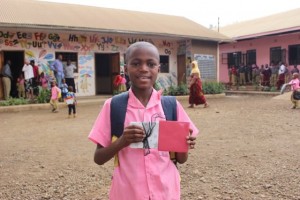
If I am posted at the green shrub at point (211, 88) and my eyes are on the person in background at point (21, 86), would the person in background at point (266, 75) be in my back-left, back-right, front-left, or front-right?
back-right

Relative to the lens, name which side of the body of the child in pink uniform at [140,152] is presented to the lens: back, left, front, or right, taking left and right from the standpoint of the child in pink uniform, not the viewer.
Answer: front

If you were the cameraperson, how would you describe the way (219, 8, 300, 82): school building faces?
facing the viewer and to the left of the viewer

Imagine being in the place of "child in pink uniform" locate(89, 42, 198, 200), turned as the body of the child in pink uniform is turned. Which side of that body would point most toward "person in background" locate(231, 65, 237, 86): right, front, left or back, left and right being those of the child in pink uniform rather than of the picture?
back

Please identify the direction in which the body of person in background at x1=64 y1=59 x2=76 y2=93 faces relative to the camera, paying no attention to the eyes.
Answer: toward the camera

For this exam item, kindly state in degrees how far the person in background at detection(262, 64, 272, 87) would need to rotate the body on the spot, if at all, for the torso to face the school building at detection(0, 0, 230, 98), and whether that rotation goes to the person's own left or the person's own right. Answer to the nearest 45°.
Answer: approximately 45° to the person's own right

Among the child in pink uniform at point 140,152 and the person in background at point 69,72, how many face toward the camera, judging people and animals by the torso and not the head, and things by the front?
2

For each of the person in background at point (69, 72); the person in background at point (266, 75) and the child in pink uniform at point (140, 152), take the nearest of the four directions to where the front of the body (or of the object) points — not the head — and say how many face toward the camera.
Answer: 3

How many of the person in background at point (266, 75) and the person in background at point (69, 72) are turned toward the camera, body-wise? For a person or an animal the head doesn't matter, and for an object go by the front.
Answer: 2

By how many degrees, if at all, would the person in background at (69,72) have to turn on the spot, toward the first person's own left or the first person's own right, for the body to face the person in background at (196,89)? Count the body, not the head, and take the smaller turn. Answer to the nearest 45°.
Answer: approximately 45° to the first person's own left

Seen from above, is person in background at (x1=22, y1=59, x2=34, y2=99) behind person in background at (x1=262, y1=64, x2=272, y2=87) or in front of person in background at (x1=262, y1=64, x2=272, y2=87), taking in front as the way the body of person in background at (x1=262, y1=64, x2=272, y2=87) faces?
in front

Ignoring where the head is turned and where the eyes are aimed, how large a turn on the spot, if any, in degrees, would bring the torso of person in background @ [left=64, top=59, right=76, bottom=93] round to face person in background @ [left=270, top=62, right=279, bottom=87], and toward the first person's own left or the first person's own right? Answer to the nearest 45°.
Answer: approximately 90° to the first person's own left
